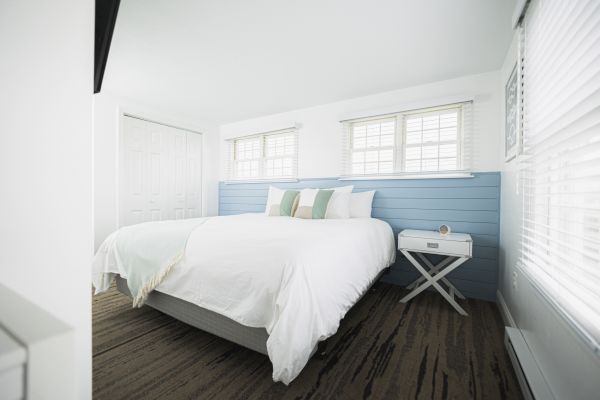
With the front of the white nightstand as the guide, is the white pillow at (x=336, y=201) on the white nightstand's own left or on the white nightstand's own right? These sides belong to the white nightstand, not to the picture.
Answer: on the white nightstand's own right

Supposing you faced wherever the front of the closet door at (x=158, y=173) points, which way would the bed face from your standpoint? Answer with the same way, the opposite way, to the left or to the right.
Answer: to the right

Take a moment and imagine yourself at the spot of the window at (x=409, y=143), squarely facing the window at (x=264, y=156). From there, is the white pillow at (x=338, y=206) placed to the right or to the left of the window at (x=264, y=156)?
left

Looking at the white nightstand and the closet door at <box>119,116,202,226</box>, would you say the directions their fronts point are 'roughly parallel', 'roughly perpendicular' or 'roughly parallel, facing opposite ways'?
roughly perpendicular

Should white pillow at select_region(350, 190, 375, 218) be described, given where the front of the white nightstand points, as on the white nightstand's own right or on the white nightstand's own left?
on the white nightstand's own right

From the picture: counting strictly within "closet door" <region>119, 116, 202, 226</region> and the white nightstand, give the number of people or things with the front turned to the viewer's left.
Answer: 0

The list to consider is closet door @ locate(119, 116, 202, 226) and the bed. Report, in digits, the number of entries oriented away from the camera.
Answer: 0

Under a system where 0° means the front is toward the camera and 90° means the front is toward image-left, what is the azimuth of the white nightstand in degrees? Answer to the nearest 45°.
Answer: approximately 0°

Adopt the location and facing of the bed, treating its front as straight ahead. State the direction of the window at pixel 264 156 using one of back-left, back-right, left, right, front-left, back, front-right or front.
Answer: back-right

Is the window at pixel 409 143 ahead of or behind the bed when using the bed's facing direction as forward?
behind

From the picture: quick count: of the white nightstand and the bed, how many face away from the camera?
0
